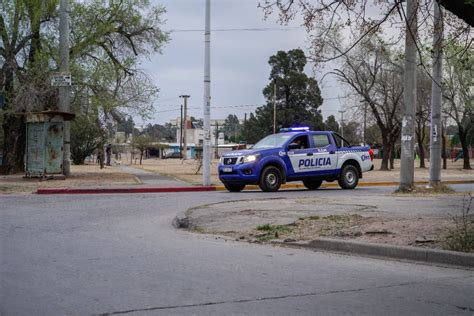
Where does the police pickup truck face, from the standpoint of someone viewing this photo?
facing the viewer and to the left of the viewer

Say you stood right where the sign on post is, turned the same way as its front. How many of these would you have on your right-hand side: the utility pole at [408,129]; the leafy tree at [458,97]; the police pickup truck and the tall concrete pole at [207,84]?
0

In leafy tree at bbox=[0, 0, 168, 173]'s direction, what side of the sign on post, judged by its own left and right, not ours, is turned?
back

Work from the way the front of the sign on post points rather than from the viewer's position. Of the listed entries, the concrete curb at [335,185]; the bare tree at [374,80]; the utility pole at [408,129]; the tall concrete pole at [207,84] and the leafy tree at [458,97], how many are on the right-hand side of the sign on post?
0

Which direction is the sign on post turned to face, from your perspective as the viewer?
facing the viewer

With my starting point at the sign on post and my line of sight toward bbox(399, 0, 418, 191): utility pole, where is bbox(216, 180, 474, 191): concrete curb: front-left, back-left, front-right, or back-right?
front-left

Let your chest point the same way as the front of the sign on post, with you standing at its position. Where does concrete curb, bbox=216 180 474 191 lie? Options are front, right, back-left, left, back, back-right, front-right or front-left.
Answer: left

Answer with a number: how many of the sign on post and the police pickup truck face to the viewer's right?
0

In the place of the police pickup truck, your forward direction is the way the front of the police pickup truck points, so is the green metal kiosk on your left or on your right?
on your right

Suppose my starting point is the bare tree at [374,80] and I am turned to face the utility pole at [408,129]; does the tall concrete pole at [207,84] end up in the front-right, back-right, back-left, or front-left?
front-right

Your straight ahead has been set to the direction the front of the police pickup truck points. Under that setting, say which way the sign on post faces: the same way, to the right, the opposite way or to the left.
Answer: to the left

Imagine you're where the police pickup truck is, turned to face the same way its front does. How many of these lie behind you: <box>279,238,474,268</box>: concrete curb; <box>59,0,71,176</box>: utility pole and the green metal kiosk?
0

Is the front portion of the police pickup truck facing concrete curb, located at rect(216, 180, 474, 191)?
no

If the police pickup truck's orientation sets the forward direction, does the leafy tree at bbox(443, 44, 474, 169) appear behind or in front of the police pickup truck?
behind

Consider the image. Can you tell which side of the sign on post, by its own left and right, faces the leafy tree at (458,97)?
left

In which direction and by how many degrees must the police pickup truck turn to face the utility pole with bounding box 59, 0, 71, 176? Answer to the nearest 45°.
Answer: approximately 45° to its right

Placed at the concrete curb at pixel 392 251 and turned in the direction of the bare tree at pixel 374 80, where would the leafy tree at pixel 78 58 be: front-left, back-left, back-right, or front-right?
front-left

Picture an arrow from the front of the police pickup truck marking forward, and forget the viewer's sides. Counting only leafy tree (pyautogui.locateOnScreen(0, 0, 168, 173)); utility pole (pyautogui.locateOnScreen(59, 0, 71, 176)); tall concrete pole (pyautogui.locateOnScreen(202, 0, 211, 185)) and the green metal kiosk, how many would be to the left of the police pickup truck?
0

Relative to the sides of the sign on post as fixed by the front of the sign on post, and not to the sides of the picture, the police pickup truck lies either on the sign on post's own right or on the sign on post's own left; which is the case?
on the sign on post's own left
